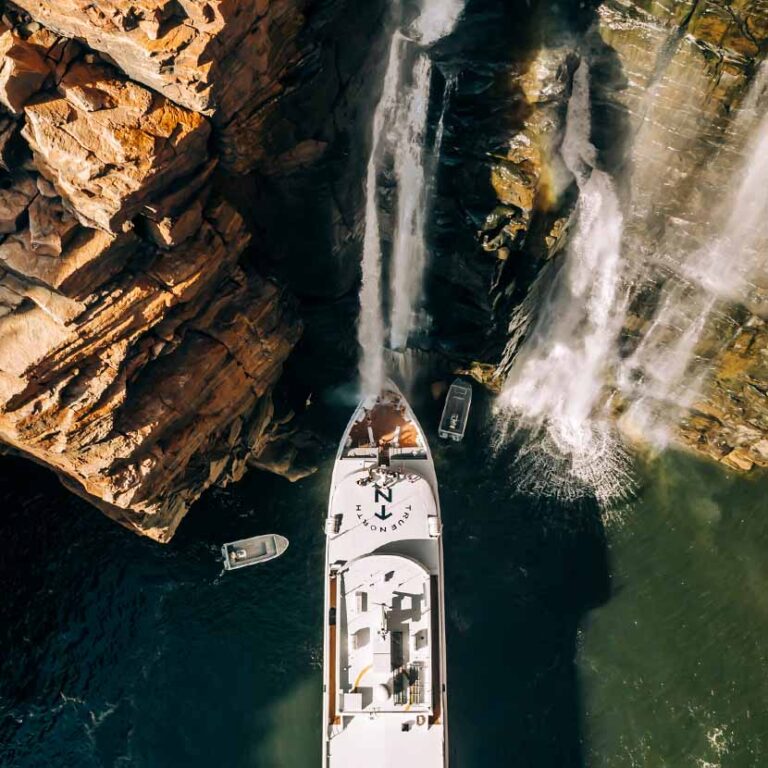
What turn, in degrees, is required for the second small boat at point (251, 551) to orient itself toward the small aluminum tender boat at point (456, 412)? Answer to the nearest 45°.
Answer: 0° — it already faces it

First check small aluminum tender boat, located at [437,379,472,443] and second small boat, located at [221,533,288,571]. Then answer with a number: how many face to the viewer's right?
1

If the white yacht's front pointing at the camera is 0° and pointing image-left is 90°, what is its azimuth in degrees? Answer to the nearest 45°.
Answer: approximately 180°

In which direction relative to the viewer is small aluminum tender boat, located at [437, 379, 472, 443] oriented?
away from the camera

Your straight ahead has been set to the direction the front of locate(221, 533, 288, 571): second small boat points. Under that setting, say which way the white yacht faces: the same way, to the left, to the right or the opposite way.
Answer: to the left

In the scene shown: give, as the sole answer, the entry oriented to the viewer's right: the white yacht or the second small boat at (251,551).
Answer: the second small boat

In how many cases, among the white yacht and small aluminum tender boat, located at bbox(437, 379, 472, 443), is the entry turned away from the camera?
2

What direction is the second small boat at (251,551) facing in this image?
to the viewer's right

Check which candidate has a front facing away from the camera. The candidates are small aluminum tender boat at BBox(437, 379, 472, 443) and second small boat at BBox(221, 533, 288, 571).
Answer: the small aluminum tender boat
